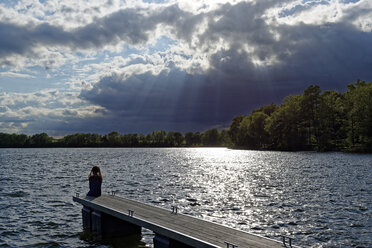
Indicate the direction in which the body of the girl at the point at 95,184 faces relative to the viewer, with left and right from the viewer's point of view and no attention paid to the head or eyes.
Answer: facing away from the viewer
